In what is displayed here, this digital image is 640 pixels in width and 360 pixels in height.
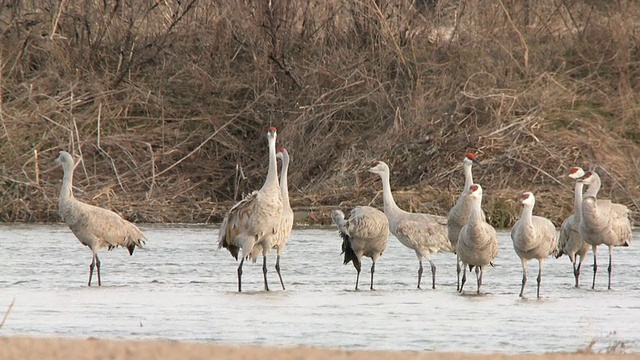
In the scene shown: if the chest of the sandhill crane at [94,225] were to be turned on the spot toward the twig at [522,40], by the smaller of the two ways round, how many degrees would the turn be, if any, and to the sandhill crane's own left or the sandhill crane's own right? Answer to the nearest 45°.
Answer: approximately 135° to the sandhill crane's own right

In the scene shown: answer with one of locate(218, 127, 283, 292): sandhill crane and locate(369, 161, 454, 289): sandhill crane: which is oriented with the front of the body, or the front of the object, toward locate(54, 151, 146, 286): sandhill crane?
locate(369, 161, 454, 289): sandhill crane

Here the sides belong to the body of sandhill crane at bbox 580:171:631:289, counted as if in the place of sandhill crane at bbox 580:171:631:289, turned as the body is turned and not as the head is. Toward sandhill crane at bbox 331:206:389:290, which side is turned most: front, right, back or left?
front

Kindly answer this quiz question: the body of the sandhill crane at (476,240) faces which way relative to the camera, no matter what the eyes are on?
toward the camera

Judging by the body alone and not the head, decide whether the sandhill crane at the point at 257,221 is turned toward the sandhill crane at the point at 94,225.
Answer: no

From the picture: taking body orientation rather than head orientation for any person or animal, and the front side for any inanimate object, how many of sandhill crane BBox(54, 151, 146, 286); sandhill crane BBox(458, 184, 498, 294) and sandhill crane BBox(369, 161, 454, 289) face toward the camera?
1

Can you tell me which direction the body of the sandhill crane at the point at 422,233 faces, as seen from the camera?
to the viewer's left

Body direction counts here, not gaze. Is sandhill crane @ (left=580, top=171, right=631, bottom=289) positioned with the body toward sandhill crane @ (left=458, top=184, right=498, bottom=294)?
yes

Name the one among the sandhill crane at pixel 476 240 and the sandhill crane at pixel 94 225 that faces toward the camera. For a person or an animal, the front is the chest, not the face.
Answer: the sandhill crane at pixel 476 240

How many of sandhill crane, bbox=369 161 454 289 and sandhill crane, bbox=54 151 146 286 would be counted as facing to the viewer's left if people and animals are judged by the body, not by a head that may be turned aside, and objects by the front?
2

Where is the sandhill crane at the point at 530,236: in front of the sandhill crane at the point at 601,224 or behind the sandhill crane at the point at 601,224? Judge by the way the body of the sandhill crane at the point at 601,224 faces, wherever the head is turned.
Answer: in front

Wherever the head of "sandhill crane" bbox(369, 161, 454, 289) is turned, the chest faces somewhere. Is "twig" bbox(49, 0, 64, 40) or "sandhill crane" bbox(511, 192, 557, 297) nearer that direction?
the twig

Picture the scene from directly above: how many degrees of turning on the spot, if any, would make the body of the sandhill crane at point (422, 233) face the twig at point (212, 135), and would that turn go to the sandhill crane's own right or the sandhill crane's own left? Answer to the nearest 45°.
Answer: approximately 45° to the sandhill crane's own right

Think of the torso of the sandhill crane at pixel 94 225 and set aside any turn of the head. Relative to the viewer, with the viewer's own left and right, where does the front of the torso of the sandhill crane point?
facing to the left of the viewer

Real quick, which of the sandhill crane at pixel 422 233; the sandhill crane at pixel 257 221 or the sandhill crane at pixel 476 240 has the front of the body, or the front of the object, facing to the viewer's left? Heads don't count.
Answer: the sandhill crane at pixel 422 233

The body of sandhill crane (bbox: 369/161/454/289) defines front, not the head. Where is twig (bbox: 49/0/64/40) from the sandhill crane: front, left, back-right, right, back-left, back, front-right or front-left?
front-right
